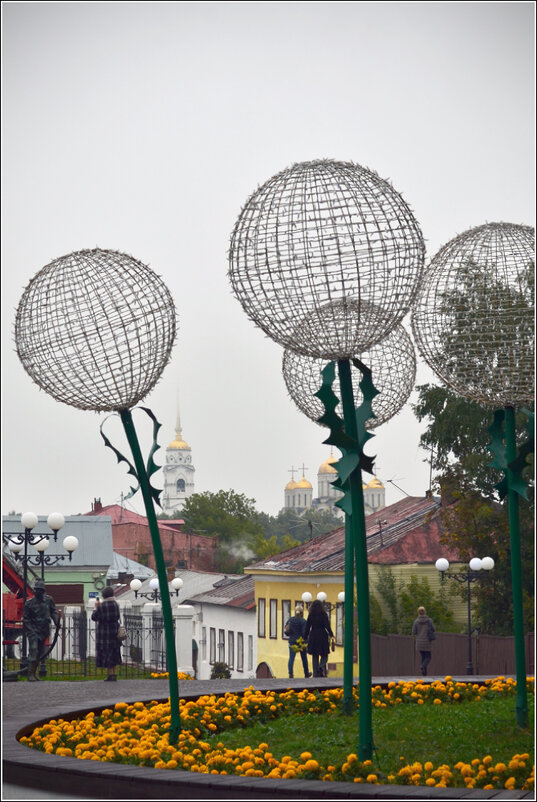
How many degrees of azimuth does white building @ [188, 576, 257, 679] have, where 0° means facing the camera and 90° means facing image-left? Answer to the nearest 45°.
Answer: approximately 45°

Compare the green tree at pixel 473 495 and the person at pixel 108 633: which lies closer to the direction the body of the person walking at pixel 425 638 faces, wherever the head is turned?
the green tree

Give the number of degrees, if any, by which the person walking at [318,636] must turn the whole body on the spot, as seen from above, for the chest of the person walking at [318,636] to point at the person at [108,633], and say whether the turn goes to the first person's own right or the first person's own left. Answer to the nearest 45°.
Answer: approximately 90° to the first person's own left

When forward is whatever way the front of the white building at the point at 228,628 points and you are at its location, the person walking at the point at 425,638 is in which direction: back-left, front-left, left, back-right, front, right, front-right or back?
front-left

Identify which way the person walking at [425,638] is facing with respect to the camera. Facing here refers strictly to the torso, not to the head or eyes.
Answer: away from the camera

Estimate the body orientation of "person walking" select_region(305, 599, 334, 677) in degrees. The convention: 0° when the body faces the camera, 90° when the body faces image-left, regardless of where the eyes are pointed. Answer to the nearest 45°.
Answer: approximately 180°

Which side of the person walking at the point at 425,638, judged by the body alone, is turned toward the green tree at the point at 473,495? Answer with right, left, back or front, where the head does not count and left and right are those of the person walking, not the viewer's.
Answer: front

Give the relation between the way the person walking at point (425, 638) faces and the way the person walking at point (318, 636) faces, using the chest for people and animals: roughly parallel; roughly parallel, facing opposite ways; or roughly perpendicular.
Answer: roughly parallel

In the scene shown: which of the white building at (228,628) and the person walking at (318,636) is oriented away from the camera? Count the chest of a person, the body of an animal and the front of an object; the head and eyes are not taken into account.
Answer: the person walking

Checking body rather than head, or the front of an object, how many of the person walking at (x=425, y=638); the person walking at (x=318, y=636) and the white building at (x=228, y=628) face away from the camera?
2

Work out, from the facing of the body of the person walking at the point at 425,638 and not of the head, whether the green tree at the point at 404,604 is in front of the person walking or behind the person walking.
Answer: in front

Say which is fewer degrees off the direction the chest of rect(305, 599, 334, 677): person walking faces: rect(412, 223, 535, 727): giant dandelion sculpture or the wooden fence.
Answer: the wooden fence

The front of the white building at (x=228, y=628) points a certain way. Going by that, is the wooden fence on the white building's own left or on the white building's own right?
on the white building's own left
